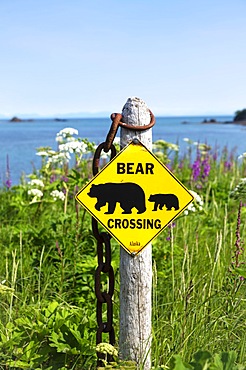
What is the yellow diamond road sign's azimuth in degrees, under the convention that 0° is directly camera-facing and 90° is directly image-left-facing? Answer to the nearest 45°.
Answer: approximately 0°
